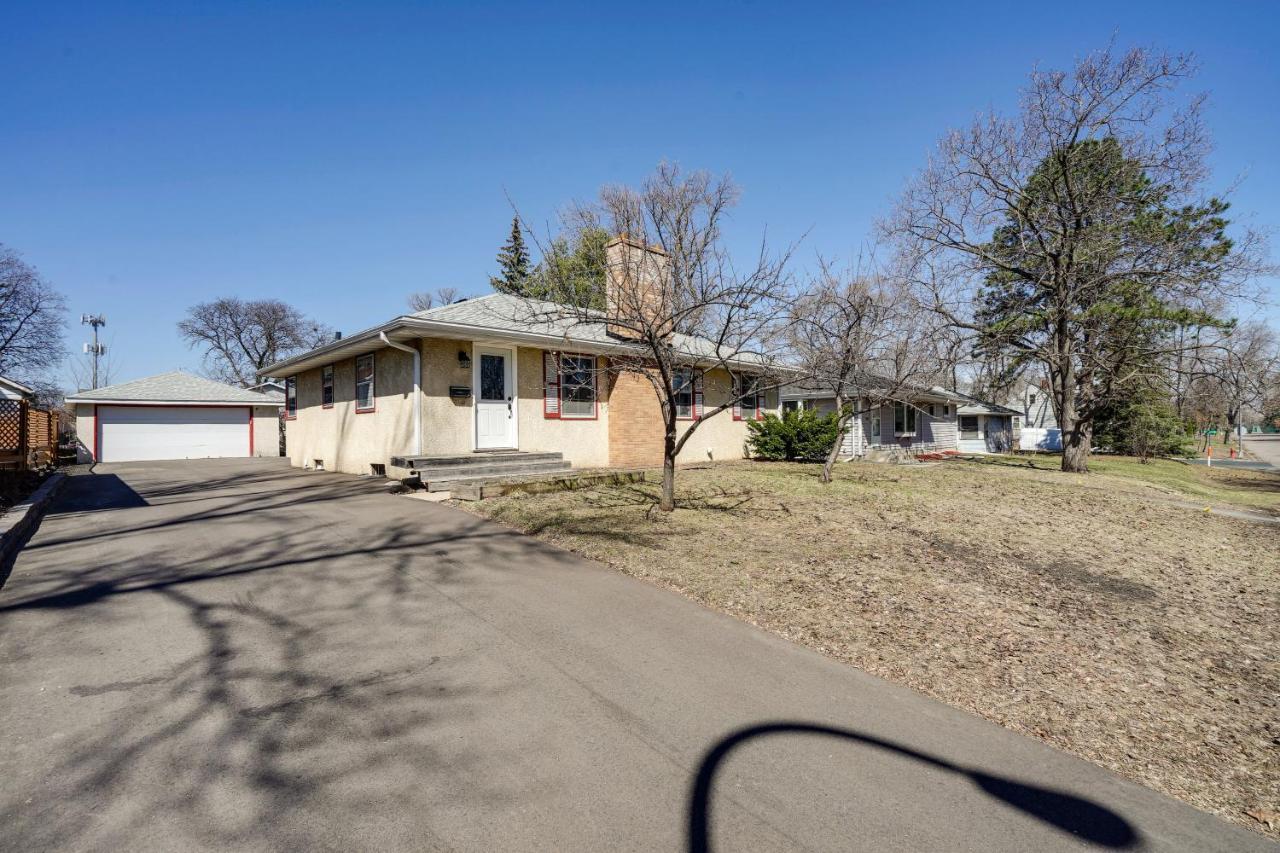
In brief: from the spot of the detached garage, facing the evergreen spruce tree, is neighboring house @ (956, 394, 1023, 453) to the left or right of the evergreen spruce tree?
right

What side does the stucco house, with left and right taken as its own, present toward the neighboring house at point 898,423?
left

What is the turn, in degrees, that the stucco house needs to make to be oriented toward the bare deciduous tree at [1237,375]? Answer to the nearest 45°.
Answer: approximately 45° to its left

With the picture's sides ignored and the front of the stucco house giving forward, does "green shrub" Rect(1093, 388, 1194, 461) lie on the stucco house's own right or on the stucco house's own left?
on the stucco house's own left

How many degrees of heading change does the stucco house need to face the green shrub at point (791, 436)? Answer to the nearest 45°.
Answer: approximately 90° to its left

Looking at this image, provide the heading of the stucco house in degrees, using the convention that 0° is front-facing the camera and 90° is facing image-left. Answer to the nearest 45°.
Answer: approximately 315°

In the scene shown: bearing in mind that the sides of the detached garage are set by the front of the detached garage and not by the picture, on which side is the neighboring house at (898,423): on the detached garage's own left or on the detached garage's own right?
on the detached garage's own left

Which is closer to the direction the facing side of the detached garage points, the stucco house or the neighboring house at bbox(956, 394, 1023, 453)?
the stucco house

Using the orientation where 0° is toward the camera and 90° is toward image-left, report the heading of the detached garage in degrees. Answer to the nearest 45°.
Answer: approximately 0°

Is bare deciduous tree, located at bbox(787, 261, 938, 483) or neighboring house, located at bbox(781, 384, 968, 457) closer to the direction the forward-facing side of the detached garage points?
the bare deciduous tree

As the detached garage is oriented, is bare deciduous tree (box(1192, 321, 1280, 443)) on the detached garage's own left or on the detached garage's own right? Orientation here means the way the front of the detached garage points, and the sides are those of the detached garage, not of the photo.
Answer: on the detached garage's own left

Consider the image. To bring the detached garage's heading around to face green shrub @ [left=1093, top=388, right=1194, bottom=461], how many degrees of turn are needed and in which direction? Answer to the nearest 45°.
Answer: approximately 45° to its left

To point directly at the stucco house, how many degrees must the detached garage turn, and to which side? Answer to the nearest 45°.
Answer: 0° — it already faces it

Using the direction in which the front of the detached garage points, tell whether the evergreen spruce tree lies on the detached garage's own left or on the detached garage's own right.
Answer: on the detached garage's own left
